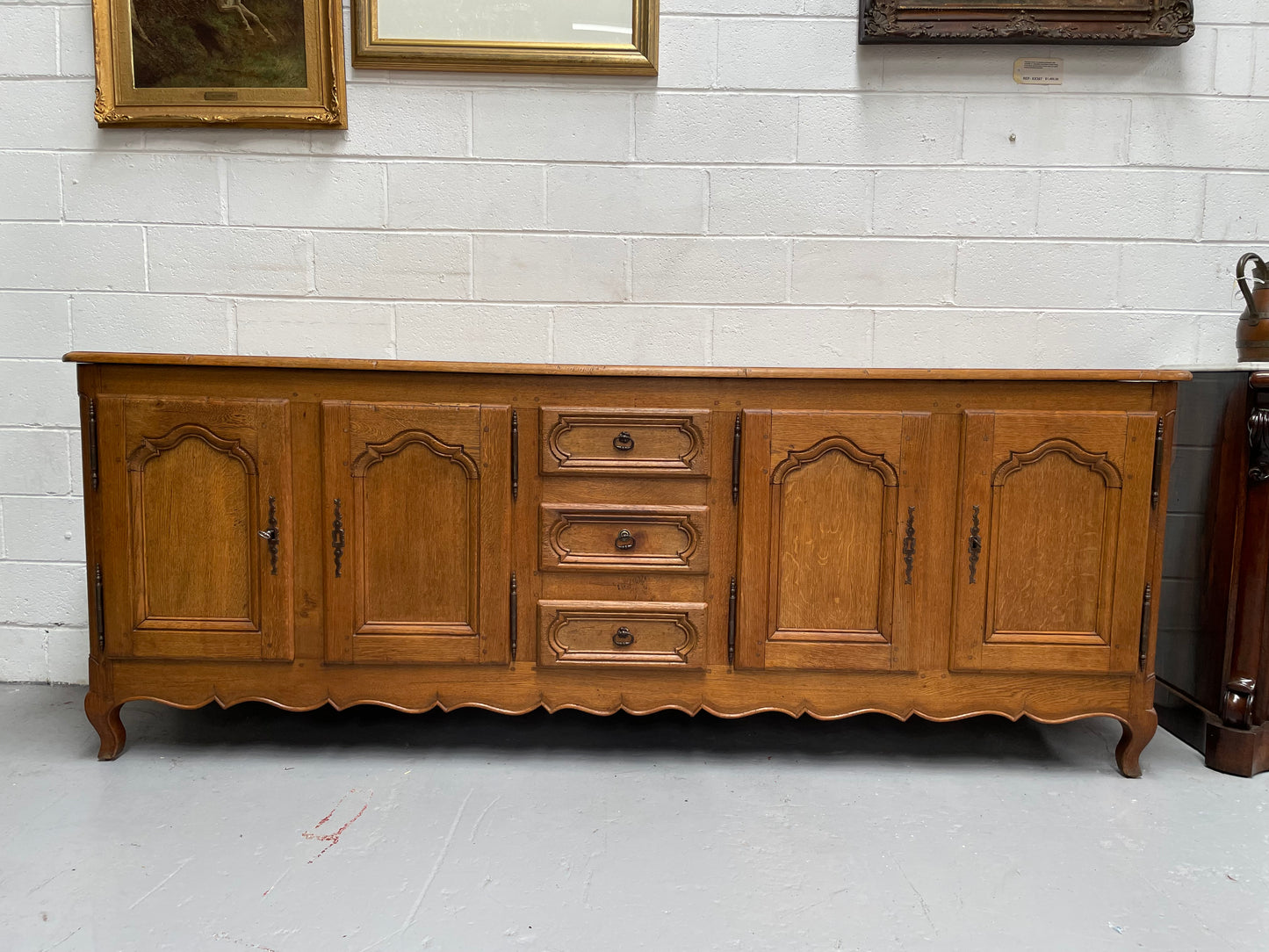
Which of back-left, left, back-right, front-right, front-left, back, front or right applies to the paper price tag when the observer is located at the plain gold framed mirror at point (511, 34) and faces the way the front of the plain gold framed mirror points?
left

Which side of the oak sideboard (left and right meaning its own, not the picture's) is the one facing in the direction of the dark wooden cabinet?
left

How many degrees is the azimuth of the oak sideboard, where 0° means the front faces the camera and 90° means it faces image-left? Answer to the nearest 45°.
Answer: approximately 0°

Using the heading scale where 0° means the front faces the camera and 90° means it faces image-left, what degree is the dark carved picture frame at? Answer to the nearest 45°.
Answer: approximately 0°

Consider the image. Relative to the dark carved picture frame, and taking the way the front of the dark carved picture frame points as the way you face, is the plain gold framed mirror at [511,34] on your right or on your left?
on your right
